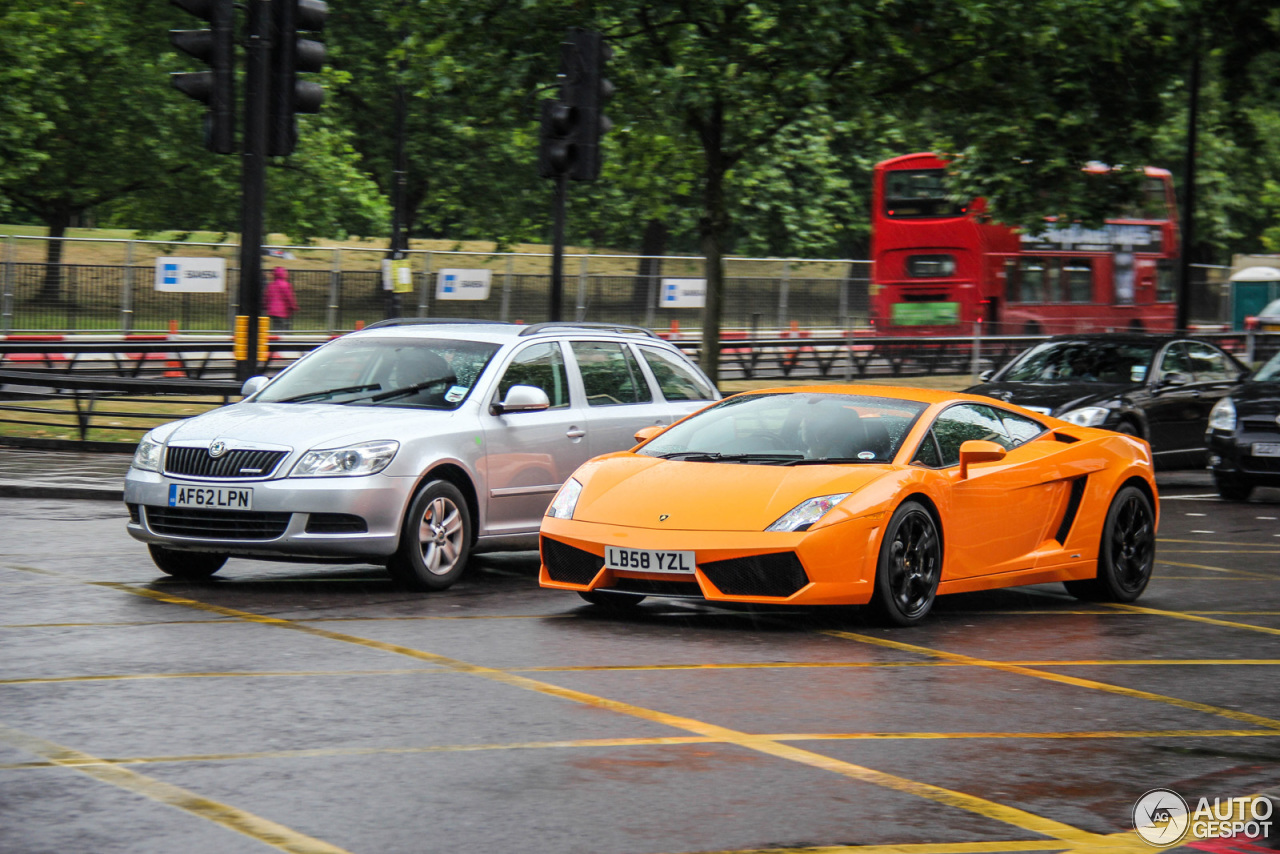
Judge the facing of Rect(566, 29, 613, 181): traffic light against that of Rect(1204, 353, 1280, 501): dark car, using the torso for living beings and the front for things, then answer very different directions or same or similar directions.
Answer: very different directions

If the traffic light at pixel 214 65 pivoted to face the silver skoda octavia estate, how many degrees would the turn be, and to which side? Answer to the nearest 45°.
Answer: approximately 90° to its left

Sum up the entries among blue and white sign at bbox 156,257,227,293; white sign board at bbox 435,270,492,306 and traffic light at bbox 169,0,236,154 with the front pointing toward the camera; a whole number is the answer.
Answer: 2

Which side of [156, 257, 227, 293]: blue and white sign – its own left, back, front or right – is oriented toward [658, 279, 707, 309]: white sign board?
left

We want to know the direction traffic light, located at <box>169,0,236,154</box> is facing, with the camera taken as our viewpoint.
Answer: facing to the left of the viewer

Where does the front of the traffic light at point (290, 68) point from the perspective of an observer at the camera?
facing to the right of the viewer

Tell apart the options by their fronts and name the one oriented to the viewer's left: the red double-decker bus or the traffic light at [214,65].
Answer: the traffic light

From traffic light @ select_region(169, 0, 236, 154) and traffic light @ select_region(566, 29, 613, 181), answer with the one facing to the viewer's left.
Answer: traffic light @ select_region(169, 0, 236, 154)

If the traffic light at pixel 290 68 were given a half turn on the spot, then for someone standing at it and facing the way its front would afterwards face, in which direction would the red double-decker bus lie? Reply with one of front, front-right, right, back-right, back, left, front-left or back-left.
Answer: back-right

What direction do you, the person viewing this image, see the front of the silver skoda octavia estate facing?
facing the viewer and to the left of the viewer

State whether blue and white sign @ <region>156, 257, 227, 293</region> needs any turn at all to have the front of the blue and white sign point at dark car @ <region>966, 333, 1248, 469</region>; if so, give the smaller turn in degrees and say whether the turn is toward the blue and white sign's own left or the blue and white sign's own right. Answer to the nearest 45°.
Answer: approximately 45° to the blue and white sign's own left

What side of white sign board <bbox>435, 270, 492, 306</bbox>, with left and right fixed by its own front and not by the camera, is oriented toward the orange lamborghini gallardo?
front
